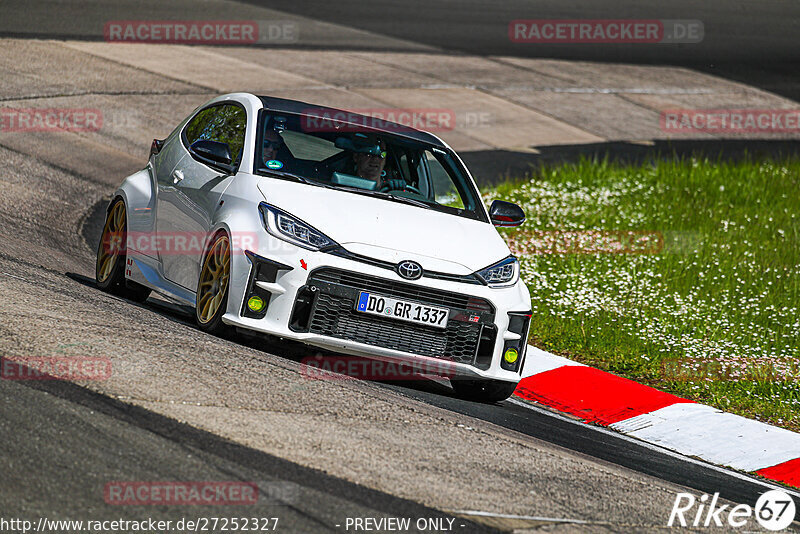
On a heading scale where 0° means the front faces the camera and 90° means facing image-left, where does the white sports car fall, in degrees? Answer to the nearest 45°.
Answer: approximately 315°

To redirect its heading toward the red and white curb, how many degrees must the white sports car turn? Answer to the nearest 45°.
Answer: approximately 45° to its left
